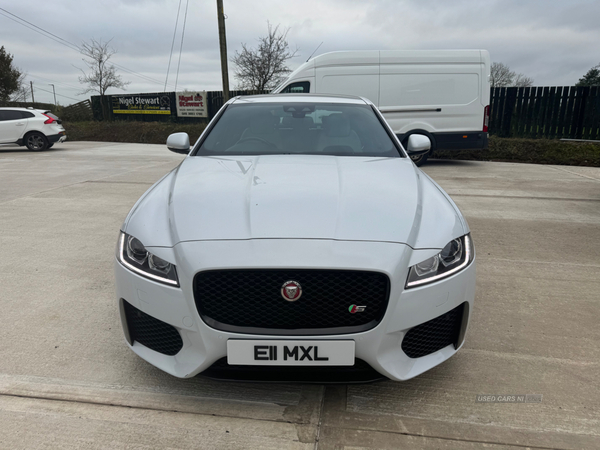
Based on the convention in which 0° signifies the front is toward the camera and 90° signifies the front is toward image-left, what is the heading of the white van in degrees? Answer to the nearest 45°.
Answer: approximately 90°

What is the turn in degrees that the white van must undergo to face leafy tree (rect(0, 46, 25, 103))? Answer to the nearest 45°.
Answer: approximately 45° to its right

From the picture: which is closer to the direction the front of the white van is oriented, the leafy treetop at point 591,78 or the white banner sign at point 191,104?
the white banner sign

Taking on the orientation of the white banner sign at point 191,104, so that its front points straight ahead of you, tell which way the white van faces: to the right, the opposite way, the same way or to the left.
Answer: to the right

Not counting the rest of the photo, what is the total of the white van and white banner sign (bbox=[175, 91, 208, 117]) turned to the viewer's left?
1

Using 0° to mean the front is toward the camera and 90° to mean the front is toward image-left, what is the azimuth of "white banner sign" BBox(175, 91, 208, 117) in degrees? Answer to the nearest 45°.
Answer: approximately 0°

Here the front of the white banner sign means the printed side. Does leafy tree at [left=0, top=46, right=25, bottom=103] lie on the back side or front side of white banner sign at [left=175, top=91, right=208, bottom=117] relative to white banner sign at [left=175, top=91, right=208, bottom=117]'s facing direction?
on the back side
